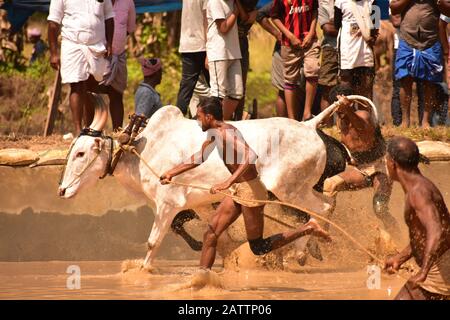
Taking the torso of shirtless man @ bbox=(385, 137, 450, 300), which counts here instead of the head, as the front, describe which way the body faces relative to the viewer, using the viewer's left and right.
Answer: facing away from the viewer and to the left of the viewer

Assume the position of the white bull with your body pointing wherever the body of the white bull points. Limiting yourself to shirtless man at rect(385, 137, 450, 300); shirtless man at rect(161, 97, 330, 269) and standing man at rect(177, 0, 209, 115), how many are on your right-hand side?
1

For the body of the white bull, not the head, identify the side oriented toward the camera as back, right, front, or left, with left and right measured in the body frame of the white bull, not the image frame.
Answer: left

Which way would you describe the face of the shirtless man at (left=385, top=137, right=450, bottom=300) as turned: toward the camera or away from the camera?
away from the camera

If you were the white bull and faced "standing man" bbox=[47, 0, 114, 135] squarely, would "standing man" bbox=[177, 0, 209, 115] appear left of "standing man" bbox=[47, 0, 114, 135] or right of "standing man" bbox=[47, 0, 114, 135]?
right

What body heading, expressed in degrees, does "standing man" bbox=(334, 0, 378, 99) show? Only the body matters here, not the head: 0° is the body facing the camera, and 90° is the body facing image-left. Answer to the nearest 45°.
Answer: approximately 0°

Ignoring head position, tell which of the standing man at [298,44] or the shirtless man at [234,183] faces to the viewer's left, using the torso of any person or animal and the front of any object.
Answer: the shirtless man

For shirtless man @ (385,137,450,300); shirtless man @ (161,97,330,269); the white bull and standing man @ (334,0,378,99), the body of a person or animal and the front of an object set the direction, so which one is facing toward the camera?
the standing man

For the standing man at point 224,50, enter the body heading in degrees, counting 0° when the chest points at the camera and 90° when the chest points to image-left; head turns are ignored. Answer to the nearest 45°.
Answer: approximately 315°

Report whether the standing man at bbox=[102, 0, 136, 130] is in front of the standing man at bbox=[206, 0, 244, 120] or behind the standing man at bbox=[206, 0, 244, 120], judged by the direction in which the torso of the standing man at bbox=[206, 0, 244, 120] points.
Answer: behind

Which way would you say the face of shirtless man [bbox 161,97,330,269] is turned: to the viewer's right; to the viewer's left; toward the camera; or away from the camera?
to the viewer's left

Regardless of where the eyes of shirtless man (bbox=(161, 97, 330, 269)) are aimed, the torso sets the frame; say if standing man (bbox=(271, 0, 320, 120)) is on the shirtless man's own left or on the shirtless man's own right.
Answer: on the shirtless man's own right

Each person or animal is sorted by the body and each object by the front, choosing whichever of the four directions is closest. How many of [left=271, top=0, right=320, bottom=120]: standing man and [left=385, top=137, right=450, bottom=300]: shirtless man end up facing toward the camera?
1

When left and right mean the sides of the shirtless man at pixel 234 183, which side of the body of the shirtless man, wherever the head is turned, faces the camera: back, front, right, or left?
left

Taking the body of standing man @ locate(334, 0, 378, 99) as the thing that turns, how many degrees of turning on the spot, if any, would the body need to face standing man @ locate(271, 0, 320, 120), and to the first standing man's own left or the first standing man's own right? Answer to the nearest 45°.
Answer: approximately 90° to the first standing man's own right

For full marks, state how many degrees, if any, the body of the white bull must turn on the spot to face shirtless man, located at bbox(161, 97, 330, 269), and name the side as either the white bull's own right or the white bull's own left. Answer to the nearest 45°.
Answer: approximately 135° to the white bull's own left
